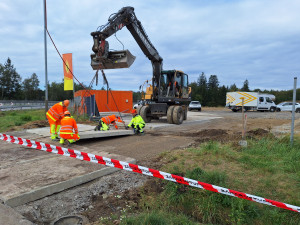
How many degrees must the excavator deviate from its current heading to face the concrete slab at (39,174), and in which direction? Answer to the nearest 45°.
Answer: approximately 45° to its left

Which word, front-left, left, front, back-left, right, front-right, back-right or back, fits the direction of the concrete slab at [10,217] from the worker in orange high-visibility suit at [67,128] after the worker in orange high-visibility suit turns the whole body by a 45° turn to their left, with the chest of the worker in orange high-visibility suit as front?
back-left

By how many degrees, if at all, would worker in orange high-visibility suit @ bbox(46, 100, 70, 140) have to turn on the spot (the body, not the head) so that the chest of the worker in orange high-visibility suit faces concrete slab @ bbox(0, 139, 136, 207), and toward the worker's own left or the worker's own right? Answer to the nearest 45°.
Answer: approximately 90° to the worker's own right

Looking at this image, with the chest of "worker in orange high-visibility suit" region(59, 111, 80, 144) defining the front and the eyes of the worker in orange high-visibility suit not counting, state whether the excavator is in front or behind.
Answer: in front

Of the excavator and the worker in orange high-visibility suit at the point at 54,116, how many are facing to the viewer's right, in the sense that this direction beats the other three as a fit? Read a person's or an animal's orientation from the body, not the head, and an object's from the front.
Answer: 1

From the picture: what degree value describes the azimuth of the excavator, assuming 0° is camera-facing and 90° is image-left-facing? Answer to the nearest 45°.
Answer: approximately 45°

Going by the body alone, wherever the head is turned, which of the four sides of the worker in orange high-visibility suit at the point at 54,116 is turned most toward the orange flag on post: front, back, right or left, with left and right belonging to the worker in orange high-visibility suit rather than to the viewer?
left

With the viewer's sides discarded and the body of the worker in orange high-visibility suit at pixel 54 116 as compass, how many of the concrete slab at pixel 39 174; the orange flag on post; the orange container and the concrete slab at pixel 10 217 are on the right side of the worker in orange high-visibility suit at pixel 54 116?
2

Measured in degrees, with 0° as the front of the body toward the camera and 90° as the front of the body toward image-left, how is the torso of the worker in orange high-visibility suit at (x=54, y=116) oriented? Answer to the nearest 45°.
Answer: approximately 270°

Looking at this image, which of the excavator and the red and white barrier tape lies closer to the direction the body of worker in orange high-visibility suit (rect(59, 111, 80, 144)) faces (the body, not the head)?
the excavator

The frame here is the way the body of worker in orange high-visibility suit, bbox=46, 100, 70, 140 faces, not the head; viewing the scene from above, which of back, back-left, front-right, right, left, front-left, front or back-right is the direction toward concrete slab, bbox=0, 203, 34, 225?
right
